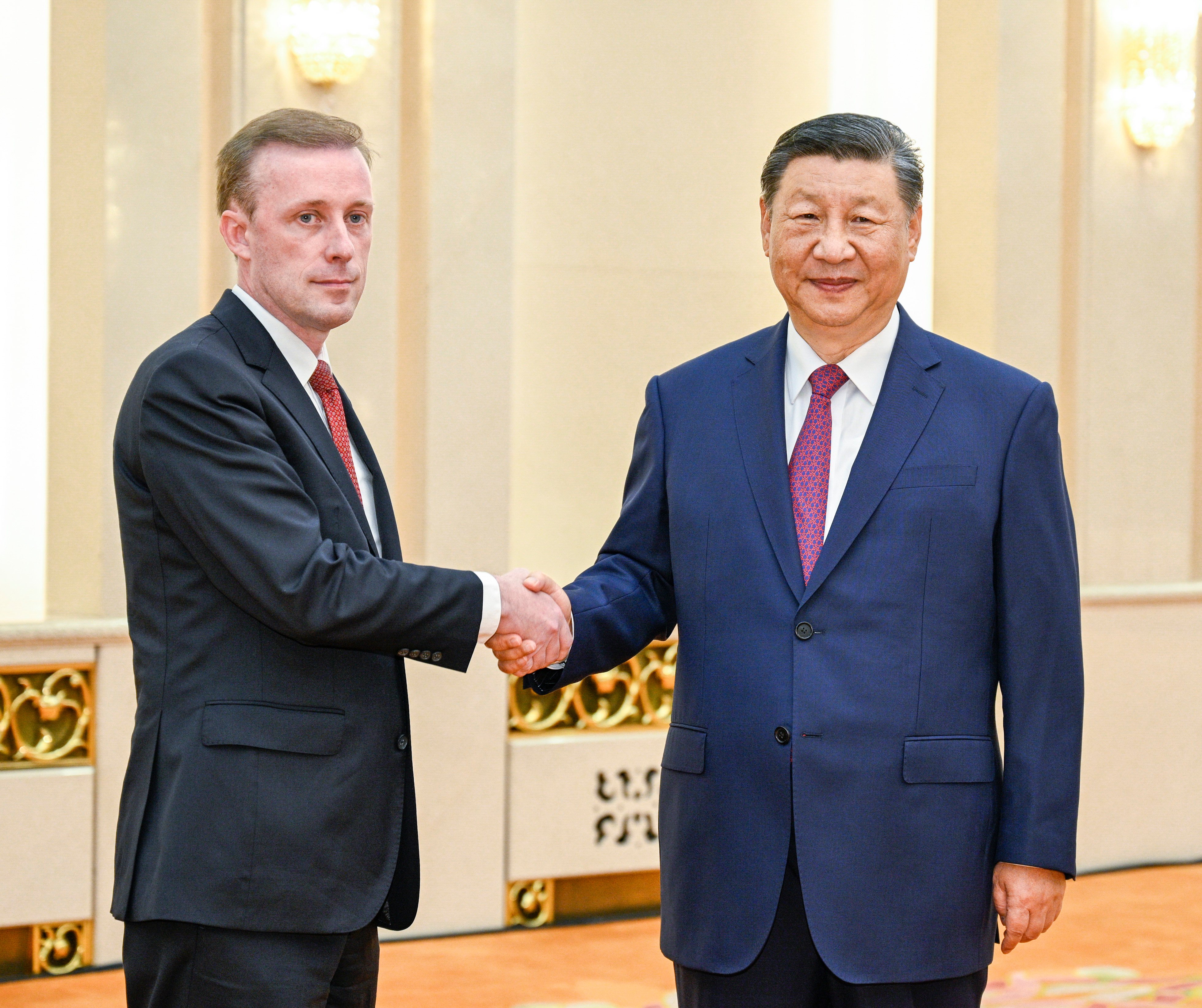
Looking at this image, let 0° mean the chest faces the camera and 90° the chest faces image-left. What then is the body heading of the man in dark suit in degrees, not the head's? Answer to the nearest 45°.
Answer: approximately 315°

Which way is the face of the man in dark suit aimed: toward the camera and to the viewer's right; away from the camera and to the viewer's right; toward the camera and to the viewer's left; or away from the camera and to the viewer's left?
toward the camera and to the viewer's right

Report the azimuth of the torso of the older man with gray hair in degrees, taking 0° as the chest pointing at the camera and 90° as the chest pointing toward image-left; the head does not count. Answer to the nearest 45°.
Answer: approximately 0°
